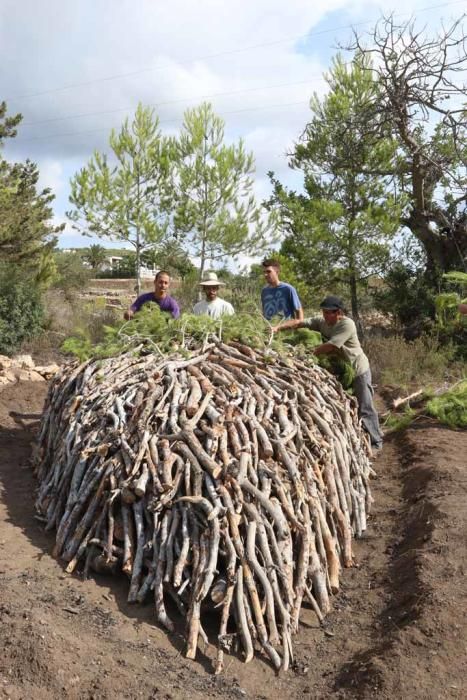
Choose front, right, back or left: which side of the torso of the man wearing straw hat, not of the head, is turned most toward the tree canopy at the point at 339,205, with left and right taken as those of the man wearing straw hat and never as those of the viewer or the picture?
back

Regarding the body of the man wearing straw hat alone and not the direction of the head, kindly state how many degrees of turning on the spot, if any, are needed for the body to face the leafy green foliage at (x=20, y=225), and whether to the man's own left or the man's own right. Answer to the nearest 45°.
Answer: approximately 135° to the man's own right

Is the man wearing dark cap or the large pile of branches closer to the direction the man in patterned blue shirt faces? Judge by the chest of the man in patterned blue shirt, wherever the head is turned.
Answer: the large pile of branches

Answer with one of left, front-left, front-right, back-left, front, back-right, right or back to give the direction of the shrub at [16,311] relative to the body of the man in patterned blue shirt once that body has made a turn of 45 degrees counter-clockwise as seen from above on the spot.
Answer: back-right

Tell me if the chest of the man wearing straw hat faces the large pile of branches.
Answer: yes

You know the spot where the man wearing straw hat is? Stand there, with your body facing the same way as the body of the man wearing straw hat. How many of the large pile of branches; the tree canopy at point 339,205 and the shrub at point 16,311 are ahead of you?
1

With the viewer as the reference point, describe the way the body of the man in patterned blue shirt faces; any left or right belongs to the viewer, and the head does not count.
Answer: facing the viewer and to the left of the viewer

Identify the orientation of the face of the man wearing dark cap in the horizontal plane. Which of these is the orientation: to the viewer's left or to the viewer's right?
to the viewer's left

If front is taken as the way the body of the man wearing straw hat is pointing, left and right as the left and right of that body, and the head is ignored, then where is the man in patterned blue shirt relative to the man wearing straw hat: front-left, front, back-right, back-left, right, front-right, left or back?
left

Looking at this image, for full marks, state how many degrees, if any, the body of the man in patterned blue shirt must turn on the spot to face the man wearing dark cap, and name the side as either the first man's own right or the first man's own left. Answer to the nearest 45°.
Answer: approximately 90° to the first man's own left

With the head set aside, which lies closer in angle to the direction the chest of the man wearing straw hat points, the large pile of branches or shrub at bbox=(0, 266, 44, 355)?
the large pile of branches

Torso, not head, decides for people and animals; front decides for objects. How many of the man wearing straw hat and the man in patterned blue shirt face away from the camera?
0
